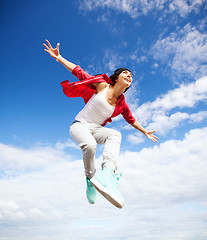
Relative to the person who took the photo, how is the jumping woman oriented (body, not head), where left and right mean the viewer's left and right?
facing the viewer and to the right of the viewer
